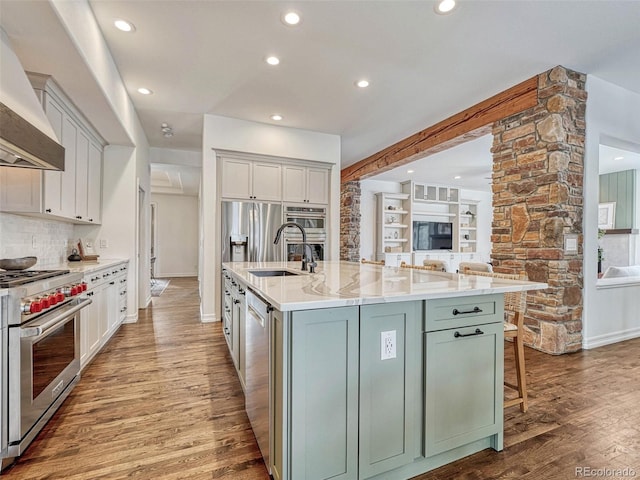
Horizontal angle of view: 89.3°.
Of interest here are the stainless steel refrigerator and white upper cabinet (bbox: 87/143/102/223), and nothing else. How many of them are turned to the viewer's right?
1

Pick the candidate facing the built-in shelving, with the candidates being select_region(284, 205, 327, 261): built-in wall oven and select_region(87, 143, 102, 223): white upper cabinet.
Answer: the white upper cabinet

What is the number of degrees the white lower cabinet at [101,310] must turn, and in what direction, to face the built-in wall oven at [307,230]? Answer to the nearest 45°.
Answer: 0° — it already faces it

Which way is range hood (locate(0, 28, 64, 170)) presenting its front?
to the viewer's right

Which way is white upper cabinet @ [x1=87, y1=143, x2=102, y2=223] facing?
to the viewer's right

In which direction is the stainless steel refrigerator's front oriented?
toward the camera

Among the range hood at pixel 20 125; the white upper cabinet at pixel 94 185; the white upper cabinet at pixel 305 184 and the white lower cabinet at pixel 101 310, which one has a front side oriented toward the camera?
the white upper cabinet at pixel 305 184

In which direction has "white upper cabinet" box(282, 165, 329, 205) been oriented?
toward the camera

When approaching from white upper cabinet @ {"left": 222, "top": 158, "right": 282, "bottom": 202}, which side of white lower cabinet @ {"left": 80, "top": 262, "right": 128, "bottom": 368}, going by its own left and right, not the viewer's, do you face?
front

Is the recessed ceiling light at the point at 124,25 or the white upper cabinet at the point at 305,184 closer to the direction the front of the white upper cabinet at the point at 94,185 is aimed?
the white upper cabinet

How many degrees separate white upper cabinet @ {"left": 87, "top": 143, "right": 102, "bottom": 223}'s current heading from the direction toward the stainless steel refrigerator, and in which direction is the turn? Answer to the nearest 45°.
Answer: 0° — it already faces it

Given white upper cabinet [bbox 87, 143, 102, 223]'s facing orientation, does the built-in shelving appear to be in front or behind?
in front

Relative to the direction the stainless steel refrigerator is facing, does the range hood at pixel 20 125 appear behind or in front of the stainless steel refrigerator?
in front

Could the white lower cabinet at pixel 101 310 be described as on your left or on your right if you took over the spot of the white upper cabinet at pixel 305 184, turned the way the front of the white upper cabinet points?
on your right

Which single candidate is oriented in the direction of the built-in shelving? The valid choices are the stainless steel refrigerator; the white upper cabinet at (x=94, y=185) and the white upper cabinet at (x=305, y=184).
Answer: the white upper cabinet at (x=94, y=185)

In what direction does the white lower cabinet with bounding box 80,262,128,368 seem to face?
to the viewer's right
